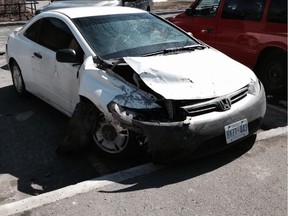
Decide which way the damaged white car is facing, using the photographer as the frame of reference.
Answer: facing the viewer and to the right of the viewer
